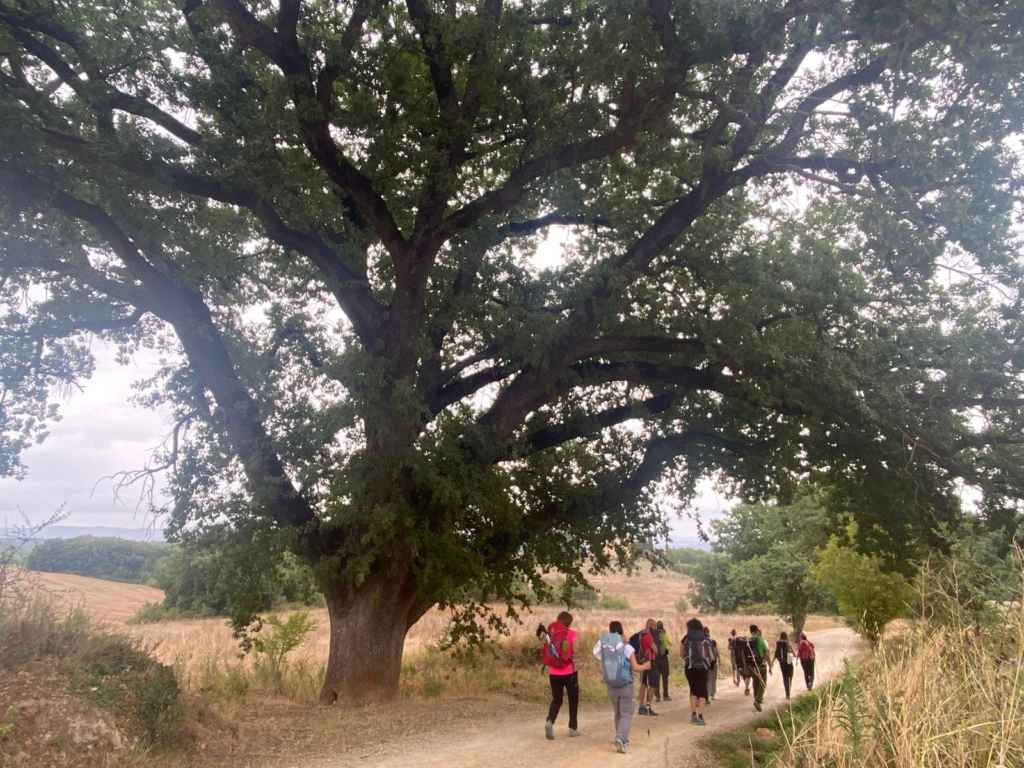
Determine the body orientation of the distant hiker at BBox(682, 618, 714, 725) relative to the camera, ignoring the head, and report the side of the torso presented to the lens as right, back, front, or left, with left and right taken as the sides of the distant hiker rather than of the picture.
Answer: back

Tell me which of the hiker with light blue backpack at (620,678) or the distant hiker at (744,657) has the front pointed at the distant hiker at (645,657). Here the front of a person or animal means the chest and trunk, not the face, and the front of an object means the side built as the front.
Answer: the hiker with light blue backpack at (620,678)

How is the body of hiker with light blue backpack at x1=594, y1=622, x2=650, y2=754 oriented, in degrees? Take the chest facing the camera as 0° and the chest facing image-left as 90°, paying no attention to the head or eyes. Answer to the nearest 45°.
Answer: approximately 180°

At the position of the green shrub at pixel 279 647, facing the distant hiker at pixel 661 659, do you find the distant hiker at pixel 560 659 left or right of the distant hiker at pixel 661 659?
right

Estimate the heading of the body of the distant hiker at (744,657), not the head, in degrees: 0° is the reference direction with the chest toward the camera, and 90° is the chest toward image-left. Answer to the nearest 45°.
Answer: approximately 180°

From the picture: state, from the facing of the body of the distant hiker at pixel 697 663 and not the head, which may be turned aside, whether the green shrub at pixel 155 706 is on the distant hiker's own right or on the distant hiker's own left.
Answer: on the distant hiker's own left

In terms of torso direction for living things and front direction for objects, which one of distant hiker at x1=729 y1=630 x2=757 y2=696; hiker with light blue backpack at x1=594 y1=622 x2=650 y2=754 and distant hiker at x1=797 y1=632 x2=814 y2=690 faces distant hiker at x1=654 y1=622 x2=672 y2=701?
hiker with light blue backpack at x1=594 y1=622 x2=650 y2=754

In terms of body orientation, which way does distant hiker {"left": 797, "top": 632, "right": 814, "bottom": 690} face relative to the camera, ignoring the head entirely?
away from the camera
